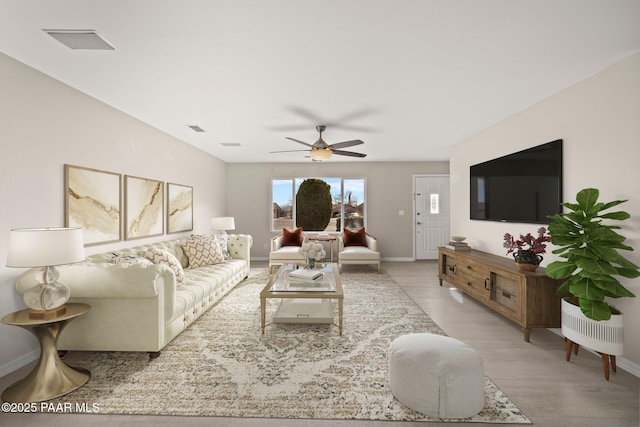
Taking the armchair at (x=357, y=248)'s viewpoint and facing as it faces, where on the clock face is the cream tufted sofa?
The cream tufted sofa is roughly at 1 o'clock from the armchair.

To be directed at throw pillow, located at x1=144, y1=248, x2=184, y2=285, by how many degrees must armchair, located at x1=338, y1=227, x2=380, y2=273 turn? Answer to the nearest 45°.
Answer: approximately 45° to its right

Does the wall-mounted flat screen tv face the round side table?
yes

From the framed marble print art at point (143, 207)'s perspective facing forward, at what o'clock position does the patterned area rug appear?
The patterned area rug is roughly at 1 o'clock from the framed marble print art.

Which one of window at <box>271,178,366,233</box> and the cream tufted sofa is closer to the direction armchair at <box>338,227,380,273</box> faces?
the cream tufted sofa

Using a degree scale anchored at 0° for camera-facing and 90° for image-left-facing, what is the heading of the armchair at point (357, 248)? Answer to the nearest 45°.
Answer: approximately 0°

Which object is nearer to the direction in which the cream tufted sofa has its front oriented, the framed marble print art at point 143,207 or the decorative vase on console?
the decorative vase on console

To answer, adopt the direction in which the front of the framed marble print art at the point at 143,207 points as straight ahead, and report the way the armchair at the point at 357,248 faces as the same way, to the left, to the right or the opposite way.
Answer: to the right

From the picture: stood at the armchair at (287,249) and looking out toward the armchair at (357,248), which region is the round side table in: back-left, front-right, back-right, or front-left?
back-right
